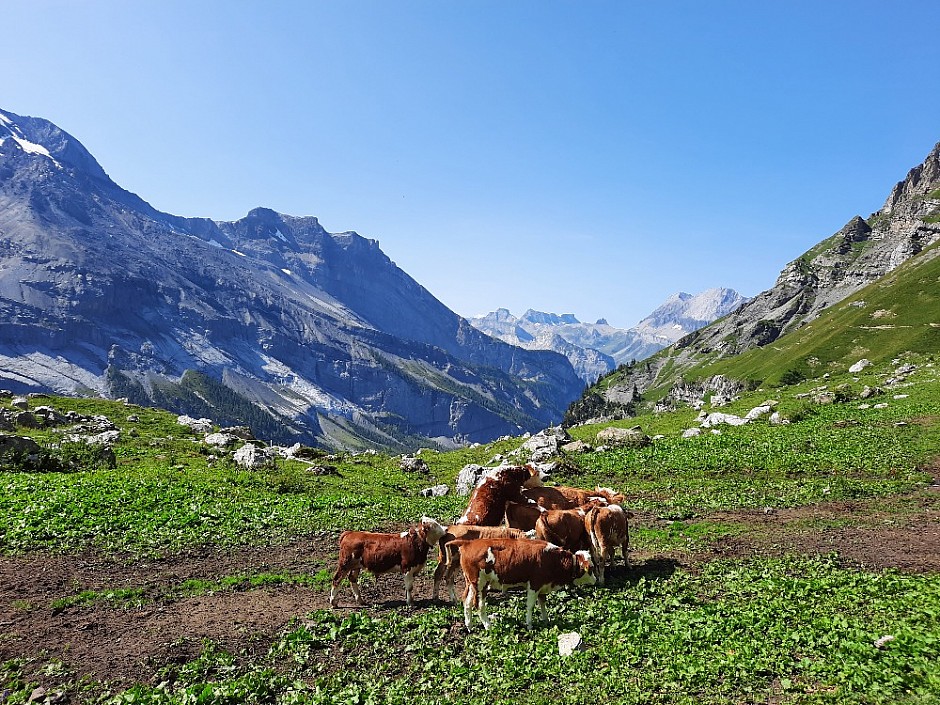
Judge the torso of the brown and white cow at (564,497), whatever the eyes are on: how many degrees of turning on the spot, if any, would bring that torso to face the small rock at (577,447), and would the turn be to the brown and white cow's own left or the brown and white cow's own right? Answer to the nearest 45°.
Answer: approximately 90° to the brown and white cow's own left

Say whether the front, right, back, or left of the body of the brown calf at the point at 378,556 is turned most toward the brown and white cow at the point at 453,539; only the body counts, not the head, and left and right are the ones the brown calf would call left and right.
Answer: front

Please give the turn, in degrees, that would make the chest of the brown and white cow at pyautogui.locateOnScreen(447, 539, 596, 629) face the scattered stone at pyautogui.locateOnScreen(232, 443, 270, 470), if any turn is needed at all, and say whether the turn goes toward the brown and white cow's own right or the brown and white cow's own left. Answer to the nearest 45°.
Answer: approximately 135° to the brown and white cow's own left

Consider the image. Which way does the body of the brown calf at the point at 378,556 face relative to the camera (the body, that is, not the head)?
to the viewer's right

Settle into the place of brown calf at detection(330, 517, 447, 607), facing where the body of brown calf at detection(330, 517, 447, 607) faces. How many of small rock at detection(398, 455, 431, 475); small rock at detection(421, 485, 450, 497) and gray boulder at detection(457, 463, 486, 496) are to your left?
3

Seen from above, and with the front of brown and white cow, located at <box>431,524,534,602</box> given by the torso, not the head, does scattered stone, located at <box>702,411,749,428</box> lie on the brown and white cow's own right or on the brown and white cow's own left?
on the brown and white cow's own left

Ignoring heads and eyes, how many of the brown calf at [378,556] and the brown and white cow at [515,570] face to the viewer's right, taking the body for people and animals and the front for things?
2

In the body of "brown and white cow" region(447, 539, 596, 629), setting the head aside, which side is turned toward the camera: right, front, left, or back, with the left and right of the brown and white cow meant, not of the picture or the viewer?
right

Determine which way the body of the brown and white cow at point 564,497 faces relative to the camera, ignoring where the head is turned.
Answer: to the viewer's right

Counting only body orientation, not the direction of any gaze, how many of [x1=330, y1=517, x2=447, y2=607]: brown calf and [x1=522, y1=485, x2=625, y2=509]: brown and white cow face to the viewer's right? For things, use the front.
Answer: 2

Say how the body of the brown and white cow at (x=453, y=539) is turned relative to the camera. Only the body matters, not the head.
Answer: to the viewer's right
